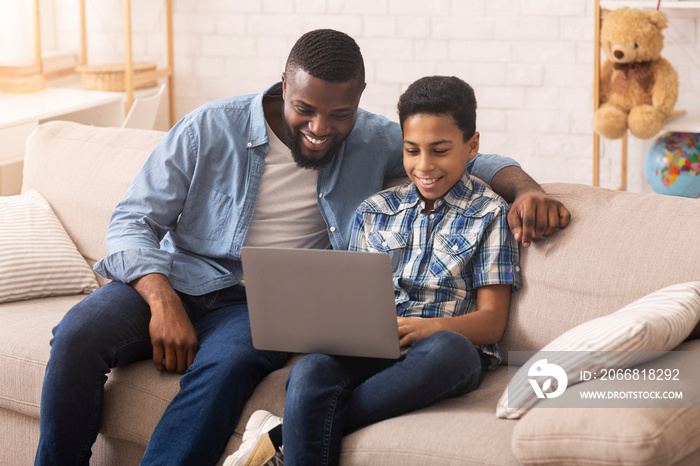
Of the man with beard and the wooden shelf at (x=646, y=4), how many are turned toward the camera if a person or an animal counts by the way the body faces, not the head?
2

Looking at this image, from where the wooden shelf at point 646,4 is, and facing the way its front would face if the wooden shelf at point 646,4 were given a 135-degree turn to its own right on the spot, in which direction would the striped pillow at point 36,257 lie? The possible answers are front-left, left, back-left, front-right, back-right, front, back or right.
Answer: left

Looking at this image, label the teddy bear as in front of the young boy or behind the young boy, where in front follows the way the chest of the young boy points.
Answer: behind

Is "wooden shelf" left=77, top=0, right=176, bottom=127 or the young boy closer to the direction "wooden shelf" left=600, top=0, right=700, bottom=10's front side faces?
the young boy

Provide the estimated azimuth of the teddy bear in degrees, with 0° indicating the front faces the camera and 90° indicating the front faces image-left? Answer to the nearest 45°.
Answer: approximately 45°

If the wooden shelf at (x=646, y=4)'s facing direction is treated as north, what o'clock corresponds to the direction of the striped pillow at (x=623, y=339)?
The striped pillow is roughly at 12 o'clock from the wooden shelf.

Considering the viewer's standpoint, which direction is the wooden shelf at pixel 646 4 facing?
facing the viewer

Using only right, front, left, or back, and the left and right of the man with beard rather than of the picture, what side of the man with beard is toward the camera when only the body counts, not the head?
front

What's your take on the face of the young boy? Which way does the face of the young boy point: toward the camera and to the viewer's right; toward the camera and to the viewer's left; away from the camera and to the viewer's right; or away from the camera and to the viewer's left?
toward the camera and to the viewer's left

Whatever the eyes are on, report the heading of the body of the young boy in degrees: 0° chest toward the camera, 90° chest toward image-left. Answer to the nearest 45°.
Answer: approximately 45°
